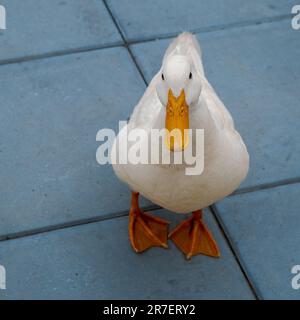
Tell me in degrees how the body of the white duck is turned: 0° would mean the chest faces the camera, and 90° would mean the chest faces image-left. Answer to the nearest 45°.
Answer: approximately 0°
